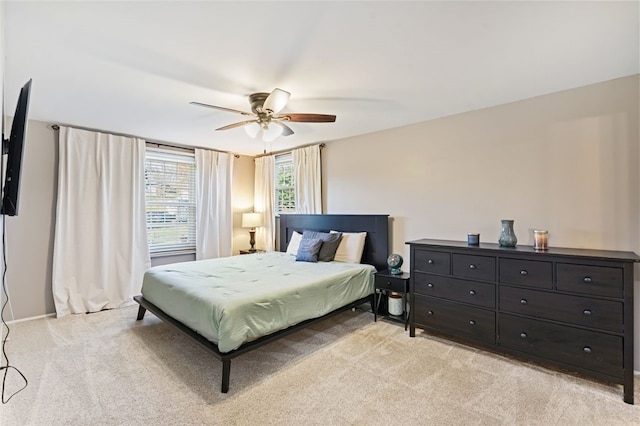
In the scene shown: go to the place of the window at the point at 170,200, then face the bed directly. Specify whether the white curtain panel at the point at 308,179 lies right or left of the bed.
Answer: left

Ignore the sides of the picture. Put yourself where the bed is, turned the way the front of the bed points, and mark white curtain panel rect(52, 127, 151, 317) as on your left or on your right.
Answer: on your right

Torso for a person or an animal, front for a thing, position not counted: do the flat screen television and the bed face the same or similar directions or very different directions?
very different directions

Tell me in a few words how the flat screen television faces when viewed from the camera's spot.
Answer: facing to the right of the viewer

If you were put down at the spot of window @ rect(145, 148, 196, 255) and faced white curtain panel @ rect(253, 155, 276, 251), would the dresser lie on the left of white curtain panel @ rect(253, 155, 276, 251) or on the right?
right

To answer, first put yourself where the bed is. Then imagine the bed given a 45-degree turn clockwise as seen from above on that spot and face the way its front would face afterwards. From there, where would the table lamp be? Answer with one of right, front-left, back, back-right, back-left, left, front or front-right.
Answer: right

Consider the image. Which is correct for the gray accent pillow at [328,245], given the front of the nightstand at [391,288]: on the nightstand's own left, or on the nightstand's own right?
on the nightstand's own right

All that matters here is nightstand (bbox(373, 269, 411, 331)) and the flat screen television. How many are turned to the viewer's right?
1

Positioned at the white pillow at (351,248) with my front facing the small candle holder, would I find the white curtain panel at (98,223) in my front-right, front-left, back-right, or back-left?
back-right

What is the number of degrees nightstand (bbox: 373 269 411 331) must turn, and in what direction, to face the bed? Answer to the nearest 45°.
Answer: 0° — it already faces it

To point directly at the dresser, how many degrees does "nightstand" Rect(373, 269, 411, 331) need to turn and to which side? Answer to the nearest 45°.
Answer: approximately 90° to its left
